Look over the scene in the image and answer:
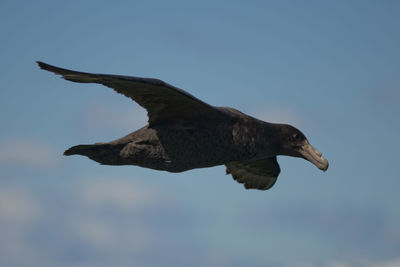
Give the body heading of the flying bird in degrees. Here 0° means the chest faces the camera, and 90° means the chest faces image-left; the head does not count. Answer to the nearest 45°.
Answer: approximately 270°
